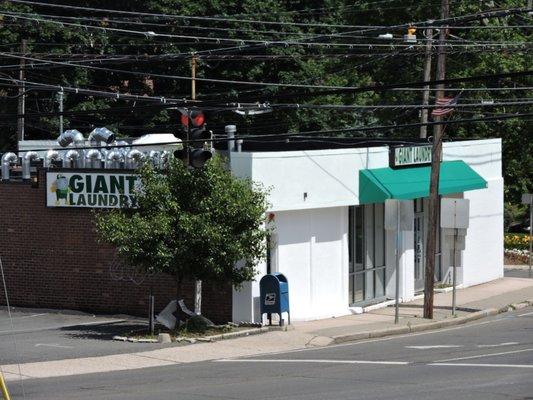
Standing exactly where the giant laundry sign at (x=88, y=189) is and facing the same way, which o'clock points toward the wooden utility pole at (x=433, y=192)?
The wooden utility pole is roughly at 9 o'clock from the giant laundry sign.

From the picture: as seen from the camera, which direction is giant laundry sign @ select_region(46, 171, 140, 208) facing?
toward the camera

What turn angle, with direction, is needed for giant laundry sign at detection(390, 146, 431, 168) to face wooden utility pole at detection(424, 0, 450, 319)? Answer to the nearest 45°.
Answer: approximately 45° to its right

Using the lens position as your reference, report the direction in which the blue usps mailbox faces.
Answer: facing the viewer and to the right of the viewer

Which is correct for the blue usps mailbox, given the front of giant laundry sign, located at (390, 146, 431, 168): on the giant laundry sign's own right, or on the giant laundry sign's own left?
on the giant laundry sign's own right

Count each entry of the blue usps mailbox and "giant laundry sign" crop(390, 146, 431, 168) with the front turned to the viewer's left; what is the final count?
0

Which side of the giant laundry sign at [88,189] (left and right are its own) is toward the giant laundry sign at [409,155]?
left

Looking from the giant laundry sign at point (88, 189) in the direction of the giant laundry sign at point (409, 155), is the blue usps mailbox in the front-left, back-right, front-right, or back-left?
front-right

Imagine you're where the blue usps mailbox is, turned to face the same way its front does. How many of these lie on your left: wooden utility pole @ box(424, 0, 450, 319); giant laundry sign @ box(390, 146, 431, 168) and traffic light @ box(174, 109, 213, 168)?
2

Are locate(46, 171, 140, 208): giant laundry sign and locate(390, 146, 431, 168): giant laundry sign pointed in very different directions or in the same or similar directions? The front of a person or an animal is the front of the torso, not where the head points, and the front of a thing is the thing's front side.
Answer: same or similar directions

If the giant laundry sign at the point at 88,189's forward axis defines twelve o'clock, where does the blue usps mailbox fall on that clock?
The blue usps mailbox is roughly at 10 o'clock from the giant laundry sign.

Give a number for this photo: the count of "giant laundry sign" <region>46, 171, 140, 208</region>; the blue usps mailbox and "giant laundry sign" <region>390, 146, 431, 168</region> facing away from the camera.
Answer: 0
